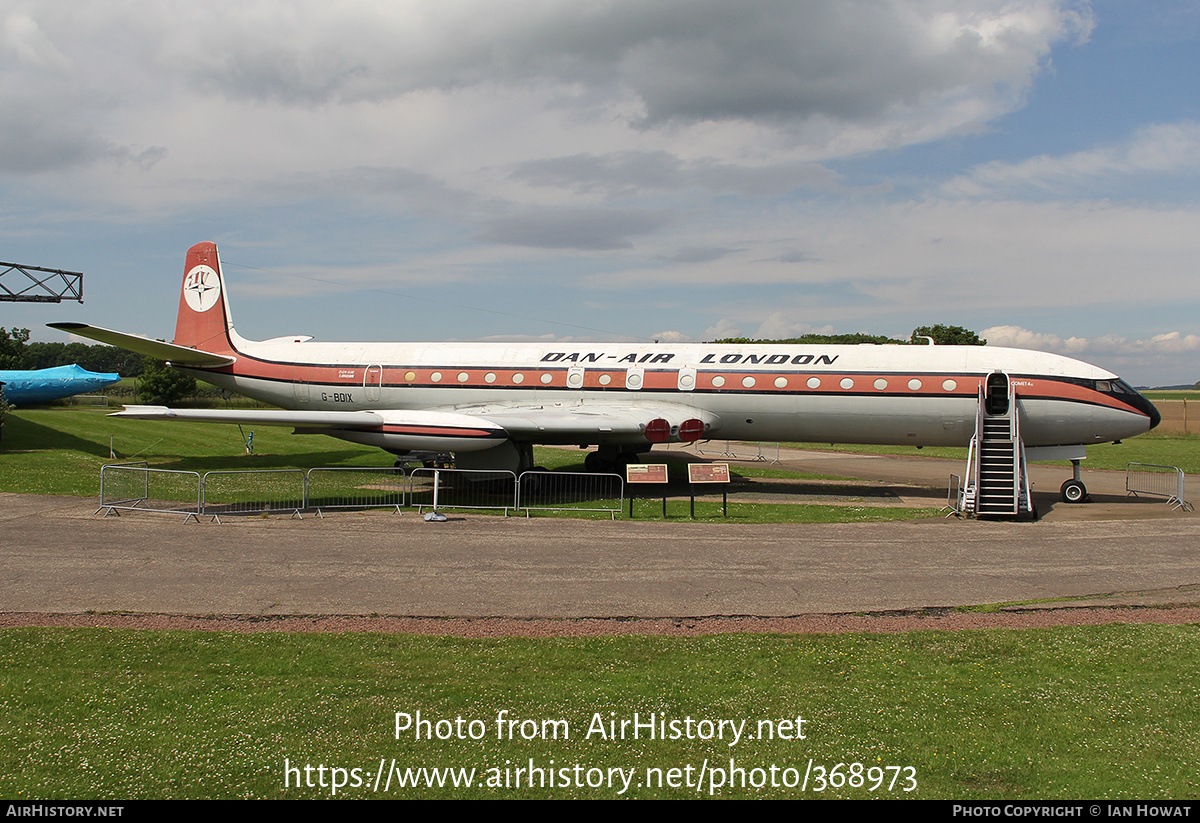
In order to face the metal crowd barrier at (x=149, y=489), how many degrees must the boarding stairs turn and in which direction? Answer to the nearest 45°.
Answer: approximately 45° to its right

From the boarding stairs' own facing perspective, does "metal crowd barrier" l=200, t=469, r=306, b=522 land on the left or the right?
on its right

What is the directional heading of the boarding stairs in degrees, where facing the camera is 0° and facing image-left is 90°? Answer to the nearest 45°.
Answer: approximately 0°

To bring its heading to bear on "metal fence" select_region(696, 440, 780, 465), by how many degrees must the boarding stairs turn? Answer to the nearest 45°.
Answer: approximately 135° to its right

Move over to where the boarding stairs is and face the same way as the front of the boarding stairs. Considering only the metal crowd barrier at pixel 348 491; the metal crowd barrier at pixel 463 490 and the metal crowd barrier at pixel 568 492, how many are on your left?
0

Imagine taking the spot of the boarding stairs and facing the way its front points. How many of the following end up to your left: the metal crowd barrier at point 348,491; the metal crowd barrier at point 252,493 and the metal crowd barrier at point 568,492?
0

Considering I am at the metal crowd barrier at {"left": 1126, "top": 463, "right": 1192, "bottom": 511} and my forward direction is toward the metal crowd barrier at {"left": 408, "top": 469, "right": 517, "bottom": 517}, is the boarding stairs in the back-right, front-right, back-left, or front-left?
front-left

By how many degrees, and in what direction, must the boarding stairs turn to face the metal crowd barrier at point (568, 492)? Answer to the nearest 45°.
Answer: approximately 90° to its right
